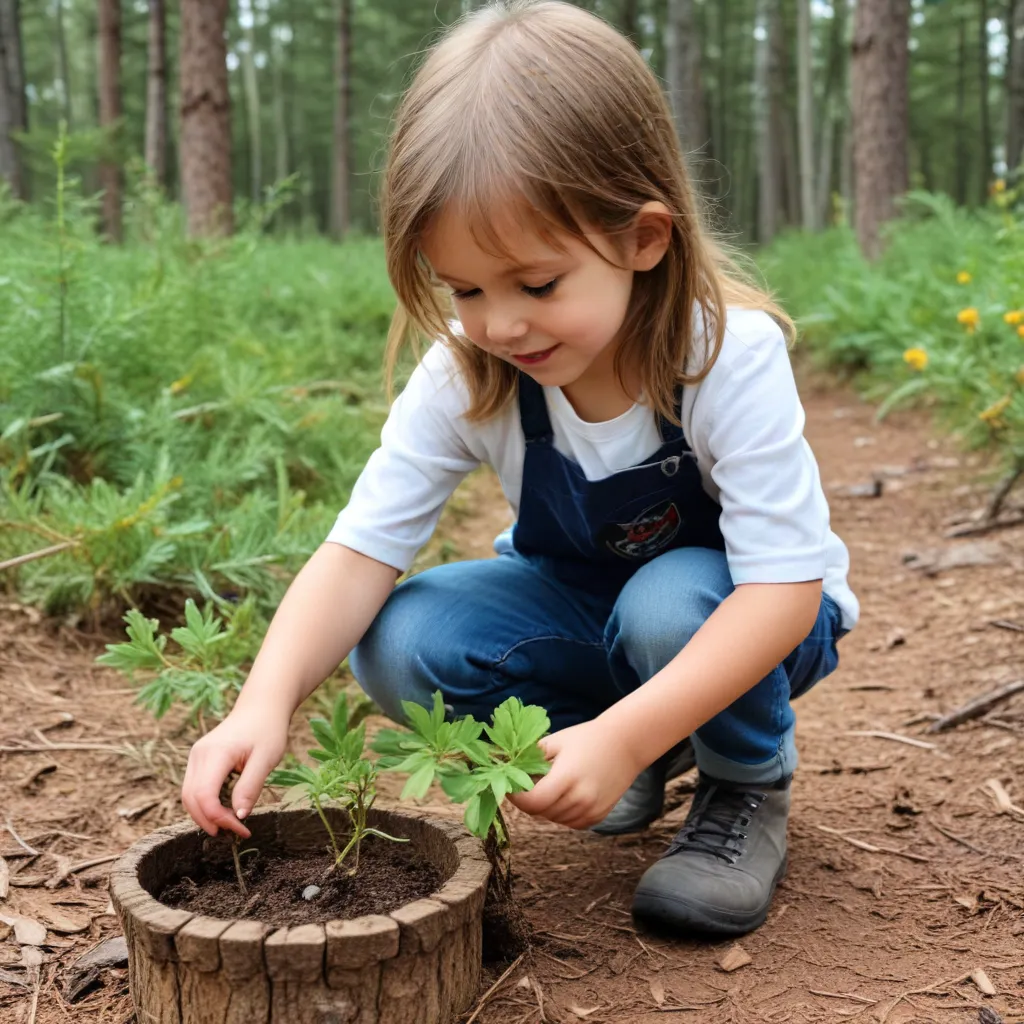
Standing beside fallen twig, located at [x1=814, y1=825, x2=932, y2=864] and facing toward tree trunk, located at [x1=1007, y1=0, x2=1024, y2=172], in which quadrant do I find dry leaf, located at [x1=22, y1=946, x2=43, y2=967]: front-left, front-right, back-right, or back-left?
back-left

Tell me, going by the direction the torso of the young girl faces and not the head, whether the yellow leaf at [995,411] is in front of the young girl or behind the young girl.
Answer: behind

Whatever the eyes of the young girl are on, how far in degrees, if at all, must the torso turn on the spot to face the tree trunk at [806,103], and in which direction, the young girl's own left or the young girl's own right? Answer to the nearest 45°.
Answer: approximately 135° to the young girl's own right

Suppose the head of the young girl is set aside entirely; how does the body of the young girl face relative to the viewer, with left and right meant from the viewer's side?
facing the viewer and to the left of the viewer

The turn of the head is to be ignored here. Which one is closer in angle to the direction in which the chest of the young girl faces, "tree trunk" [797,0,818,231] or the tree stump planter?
the tree stump planter

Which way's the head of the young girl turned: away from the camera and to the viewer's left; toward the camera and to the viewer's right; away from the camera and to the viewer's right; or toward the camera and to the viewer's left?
toward the camera and to the viewer's left

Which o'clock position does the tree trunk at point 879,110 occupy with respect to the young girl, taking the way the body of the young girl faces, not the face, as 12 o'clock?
The tree trunk is roughly at 5 o'clock from the young girl.

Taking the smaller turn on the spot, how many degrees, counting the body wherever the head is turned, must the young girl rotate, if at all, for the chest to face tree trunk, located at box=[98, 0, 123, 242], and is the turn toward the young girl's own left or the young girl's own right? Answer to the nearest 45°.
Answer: approximately 135° to the young girl's own right

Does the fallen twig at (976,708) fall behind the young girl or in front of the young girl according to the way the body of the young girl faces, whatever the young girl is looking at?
behind

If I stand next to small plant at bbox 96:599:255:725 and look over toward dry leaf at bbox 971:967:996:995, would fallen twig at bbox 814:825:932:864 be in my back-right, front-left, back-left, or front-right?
front-left
